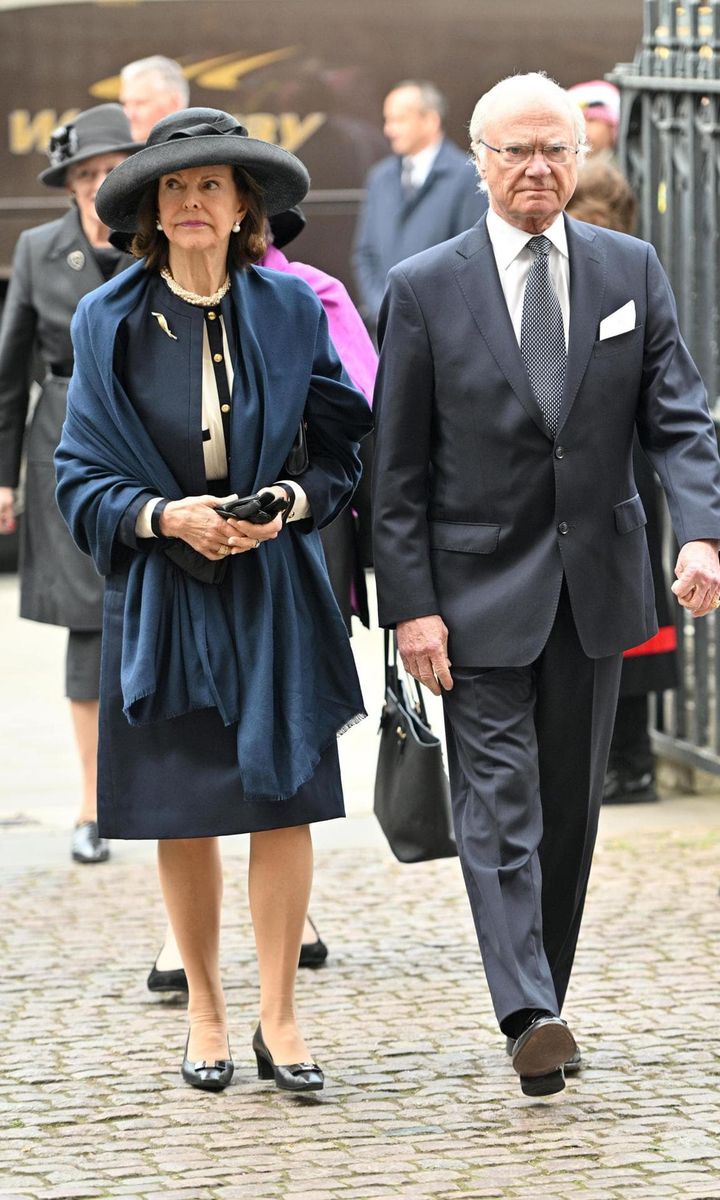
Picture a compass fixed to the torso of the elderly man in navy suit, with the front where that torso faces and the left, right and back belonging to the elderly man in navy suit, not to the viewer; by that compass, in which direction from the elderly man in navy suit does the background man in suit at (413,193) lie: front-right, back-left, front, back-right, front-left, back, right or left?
back

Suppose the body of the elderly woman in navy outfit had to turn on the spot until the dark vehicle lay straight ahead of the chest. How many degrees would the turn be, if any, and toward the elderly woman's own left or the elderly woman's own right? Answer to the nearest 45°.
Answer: approximately 180°

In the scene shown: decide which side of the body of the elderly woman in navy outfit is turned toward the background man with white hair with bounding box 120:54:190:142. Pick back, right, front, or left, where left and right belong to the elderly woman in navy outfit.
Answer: back

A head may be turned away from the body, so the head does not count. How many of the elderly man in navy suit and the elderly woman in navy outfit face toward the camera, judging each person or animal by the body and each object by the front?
2

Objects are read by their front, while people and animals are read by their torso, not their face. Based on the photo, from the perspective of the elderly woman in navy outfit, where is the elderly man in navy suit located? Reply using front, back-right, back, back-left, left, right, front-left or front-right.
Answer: left

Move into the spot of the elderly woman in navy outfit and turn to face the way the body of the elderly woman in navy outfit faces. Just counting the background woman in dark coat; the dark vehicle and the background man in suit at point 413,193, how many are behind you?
3

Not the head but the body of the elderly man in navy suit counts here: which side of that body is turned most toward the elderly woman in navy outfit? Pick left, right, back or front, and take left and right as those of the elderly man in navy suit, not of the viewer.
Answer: right

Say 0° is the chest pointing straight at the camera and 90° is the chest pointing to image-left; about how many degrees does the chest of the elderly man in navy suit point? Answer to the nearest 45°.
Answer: approximately 0°

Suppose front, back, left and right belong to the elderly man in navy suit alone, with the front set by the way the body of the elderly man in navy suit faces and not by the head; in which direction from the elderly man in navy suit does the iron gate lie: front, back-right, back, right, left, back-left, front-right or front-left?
back
